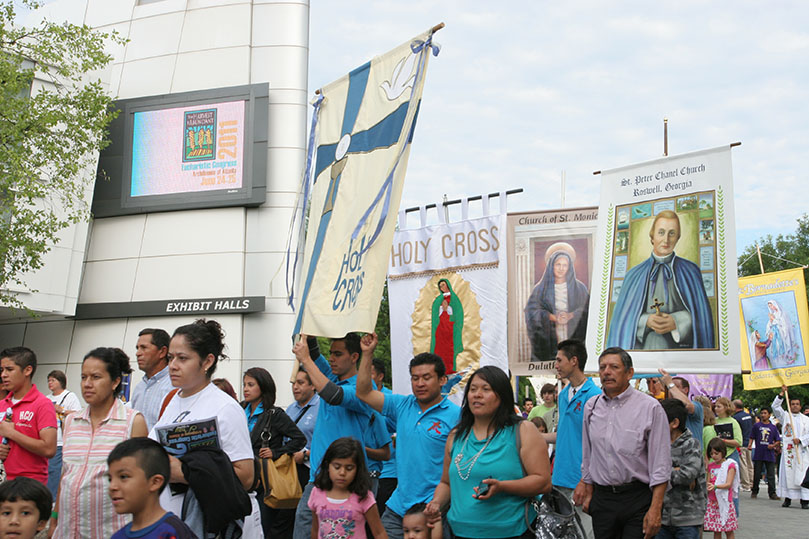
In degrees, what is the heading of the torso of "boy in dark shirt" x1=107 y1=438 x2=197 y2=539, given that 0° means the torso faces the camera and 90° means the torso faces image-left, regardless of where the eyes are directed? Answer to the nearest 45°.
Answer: approximately 45°

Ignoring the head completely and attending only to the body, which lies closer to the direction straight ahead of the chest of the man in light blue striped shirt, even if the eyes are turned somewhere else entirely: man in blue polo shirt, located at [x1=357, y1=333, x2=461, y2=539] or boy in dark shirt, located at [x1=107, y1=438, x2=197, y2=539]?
the boy in dark shirt

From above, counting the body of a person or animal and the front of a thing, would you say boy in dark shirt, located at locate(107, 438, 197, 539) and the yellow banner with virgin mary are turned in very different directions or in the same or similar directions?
same or similar directions

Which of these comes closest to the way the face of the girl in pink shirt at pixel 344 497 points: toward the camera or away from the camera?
toward the camera

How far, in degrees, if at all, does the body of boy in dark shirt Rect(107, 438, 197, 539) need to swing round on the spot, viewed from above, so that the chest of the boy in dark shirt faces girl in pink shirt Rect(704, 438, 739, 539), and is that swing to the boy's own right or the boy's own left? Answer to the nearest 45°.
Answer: approximately 180°

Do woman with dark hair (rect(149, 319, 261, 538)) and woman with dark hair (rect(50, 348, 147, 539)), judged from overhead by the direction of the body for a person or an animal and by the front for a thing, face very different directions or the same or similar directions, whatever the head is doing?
same or similar directions

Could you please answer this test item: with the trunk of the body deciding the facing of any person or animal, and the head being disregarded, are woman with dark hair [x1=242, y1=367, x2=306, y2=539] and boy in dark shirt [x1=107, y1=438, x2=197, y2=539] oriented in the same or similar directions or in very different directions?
same or similar directions

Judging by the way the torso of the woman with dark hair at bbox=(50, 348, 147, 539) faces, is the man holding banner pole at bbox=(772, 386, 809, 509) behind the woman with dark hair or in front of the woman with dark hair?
behind

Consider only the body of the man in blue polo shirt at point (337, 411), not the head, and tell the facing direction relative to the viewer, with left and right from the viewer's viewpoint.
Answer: facing the viewer and to the left of the viewer

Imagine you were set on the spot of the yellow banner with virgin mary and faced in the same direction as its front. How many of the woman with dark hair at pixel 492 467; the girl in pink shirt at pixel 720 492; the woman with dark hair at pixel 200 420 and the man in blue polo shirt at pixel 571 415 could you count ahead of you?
4

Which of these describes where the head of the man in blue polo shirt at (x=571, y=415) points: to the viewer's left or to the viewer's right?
to the viewer's left
